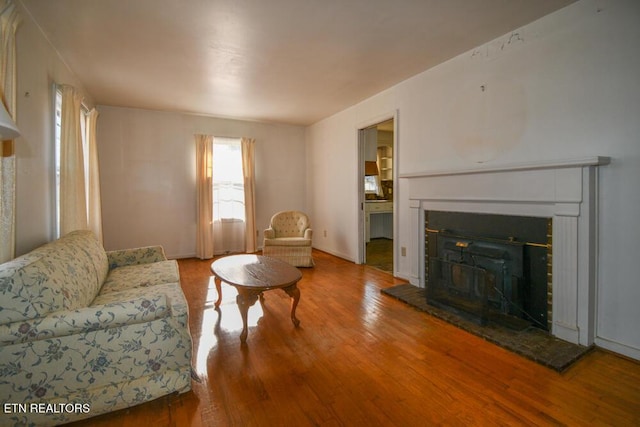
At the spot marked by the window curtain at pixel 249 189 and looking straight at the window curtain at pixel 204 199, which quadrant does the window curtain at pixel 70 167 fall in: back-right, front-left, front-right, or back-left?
front-left

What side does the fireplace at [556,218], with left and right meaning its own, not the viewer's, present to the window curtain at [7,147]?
front

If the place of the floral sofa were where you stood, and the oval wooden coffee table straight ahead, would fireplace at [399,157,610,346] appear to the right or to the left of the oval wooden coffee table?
right

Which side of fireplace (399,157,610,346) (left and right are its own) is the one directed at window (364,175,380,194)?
right

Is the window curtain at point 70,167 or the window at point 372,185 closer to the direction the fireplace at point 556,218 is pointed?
the window curtain

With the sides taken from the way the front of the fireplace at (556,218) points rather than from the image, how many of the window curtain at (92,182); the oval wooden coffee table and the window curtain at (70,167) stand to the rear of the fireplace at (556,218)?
0

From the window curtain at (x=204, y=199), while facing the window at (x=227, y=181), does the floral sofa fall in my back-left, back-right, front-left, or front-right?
back-right

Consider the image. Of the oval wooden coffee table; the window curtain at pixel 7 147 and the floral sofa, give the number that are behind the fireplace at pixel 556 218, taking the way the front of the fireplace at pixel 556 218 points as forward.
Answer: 0

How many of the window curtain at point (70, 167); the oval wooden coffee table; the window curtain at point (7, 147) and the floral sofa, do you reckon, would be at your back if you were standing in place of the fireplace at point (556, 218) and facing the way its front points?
0

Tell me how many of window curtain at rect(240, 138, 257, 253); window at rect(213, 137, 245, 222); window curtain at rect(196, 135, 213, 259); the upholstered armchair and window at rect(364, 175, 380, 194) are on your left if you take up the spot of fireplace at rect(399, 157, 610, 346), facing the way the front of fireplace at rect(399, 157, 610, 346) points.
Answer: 0

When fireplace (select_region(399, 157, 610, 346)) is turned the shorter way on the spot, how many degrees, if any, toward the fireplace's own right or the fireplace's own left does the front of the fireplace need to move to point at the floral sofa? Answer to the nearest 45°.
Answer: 0° — it already faces it

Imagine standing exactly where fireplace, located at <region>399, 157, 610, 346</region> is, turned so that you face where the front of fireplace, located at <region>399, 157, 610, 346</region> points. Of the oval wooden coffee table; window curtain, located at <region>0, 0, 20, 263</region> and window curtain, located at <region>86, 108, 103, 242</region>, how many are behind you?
0

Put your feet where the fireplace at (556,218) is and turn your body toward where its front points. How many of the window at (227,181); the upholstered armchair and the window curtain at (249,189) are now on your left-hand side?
0

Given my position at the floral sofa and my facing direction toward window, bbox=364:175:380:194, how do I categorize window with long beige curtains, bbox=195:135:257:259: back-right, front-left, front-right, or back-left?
front-left

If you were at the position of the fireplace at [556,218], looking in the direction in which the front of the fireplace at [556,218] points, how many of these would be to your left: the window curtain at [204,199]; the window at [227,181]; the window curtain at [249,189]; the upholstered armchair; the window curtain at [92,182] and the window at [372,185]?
0

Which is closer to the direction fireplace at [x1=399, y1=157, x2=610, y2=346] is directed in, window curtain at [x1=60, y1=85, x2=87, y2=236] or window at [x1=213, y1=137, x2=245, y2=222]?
the window curtain
